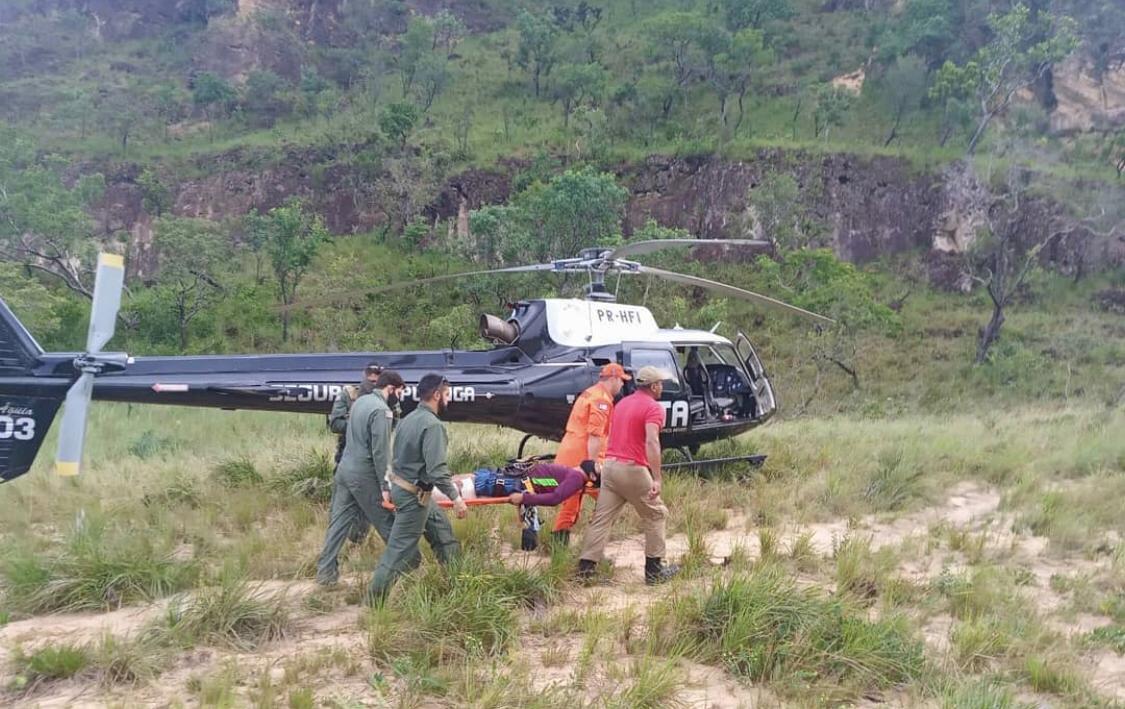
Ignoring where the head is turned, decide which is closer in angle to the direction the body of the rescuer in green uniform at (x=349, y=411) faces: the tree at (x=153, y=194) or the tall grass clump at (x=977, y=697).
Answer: the tall grass clump
